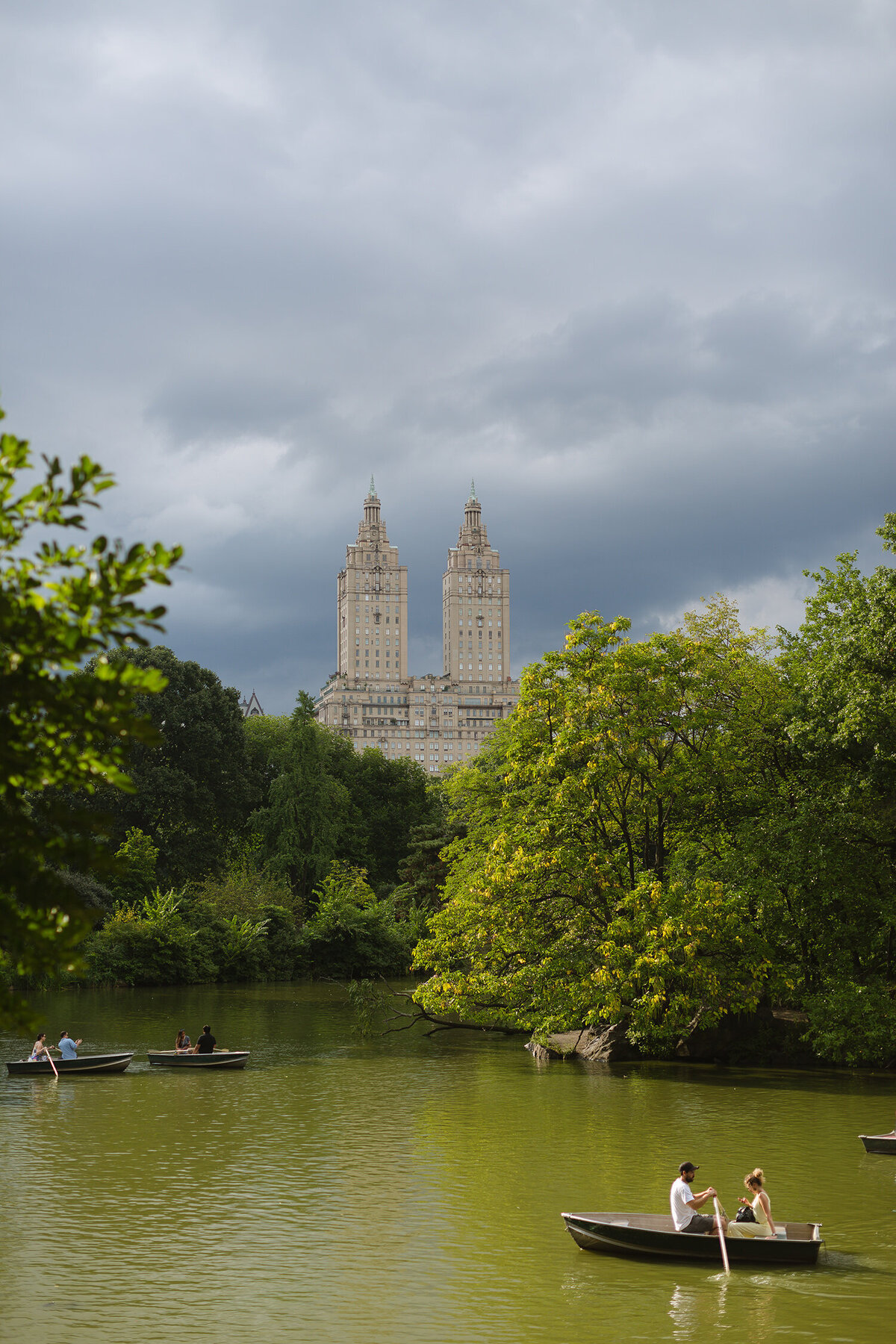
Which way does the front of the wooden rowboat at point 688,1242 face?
to the viewer's left

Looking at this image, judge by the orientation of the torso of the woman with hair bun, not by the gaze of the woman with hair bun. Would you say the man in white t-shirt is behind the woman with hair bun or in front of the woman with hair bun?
in front

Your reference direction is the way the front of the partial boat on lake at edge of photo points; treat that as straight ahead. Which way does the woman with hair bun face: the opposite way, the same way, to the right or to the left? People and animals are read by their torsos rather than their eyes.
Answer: the same way

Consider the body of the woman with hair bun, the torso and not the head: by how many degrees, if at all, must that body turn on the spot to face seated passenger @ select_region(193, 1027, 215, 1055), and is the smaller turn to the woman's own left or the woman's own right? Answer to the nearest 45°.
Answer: approximately 45° to the woman's own right

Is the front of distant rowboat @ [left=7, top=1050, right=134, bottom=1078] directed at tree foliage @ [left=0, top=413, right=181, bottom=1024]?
no

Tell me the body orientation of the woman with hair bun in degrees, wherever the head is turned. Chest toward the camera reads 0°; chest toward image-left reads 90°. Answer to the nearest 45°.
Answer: approximately 90°

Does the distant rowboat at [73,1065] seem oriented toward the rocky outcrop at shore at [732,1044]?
yes

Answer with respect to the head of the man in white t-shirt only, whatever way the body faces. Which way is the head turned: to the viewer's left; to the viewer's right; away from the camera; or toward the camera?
to the viewer's right

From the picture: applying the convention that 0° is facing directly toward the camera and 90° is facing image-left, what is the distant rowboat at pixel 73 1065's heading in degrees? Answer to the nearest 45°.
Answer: approximately 270°

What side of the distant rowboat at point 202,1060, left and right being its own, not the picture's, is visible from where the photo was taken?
right

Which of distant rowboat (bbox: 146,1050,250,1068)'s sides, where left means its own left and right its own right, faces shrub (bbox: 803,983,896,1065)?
front

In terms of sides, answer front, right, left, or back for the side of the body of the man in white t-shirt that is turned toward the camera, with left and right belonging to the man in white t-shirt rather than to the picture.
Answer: right

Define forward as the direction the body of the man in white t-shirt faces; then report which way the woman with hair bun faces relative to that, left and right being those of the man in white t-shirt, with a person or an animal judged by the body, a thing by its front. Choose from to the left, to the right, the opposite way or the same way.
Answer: the opposite way

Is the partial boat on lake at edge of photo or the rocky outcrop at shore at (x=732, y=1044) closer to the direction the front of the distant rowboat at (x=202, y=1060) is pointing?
the rocky outcrop at shore

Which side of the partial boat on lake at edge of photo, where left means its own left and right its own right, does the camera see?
left
